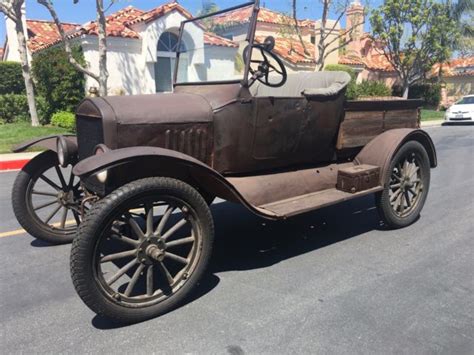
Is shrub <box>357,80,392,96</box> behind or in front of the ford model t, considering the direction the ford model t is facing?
behind

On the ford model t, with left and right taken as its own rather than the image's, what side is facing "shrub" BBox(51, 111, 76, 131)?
right

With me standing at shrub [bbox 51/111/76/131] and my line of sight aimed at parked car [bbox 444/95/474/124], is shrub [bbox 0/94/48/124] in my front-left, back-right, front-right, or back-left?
back-left

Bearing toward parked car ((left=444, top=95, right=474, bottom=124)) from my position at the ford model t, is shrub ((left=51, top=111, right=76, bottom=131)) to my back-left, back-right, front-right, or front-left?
front-left

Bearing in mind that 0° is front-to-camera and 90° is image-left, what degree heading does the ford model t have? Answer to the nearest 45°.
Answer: approximately 45°

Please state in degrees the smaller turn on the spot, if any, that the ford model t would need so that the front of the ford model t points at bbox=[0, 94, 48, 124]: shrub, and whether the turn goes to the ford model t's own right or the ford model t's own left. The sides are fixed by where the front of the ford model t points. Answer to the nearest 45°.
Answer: approximately 90° to the ford model t's own right

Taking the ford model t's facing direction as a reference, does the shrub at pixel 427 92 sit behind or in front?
behind

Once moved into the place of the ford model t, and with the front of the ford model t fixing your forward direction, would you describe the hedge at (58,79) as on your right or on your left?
on your right

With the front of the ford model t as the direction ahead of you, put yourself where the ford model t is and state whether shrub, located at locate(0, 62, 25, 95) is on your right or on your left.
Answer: on your right

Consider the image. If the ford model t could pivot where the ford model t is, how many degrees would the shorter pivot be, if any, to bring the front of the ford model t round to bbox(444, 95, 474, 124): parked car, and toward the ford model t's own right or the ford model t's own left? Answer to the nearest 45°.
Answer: approximately 180°
